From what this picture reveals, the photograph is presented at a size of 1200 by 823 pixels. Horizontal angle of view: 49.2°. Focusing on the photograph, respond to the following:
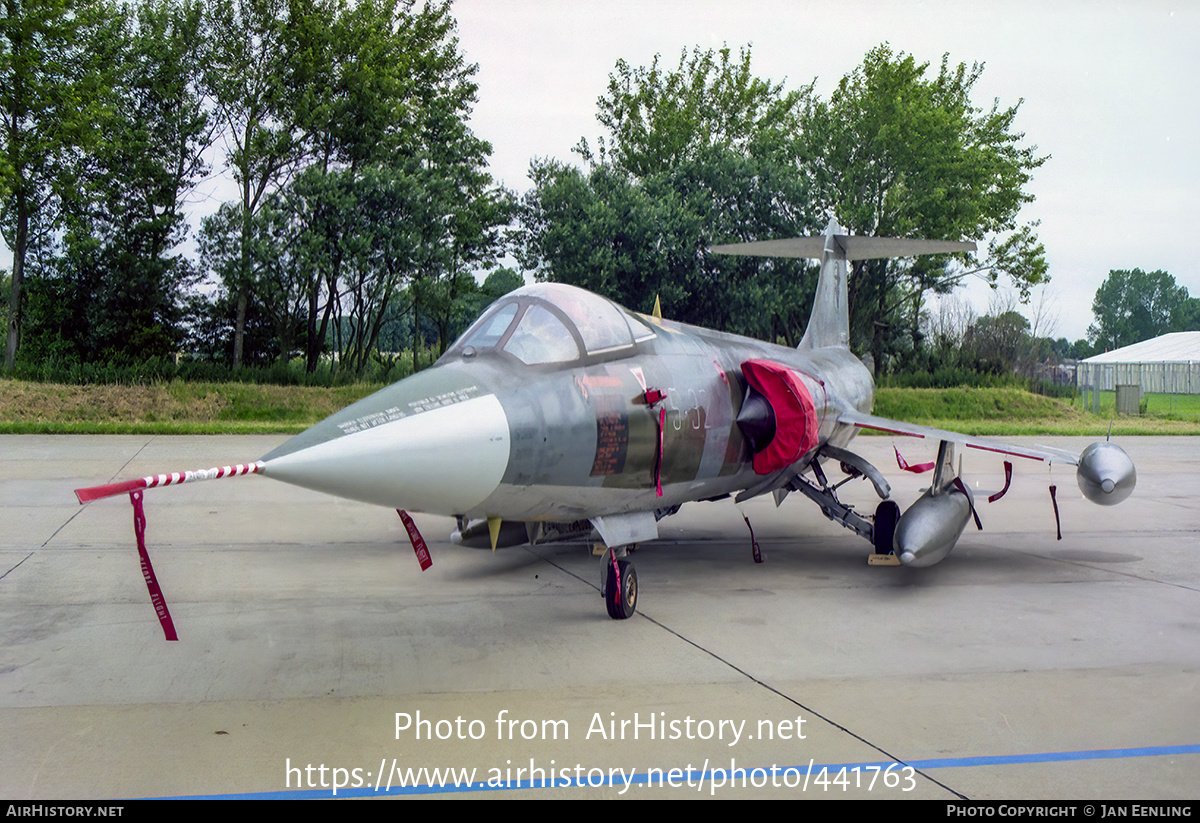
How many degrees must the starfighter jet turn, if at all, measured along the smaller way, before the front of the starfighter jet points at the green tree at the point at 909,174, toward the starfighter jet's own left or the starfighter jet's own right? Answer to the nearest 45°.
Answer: approximately 135° to the starfighter jet's own right

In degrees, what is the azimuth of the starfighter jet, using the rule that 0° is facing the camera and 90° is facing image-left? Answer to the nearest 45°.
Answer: approximately 45°

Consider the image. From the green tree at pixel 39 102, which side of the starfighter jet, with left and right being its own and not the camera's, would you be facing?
right

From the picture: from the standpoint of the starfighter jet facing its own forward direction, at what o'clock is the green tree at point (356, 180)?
The green tree is roughly at 4 o'clock from the starfighter jet.

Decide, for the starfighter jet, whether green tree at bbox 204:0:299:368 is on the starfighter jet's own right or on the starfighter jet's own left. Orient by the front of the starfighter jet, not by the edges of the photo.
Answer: on the starfighter jet's own right
